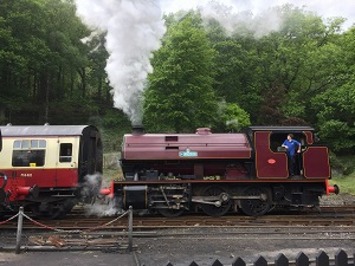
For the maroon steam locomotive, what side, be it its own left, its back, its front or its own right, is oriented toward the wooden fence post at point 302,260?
left

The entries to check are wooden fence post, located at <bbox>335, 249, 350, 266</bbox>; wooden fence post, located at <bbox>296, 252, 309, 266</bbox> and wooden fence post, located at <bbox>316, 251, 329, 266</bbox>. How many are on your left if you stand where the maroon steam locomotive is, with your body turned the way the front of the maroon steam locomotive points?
3

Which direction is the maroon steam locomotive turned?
to the viewer's left

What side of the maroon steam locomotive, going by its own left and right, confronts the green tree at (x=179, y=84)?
right

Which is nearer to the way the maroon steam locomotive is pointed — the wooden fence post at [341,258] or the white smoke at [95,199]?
the white smoke

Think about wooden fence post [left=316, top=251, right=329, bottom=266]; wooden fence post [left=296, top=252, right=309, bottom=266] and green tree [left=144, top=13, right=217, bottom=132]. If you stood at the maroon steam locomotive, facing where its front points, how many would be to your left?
2

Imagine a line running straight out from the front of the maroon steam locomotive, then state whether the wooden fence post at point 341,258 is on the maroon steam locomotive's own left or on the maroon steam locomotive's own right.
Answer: on the maroon steam locomotive's own left

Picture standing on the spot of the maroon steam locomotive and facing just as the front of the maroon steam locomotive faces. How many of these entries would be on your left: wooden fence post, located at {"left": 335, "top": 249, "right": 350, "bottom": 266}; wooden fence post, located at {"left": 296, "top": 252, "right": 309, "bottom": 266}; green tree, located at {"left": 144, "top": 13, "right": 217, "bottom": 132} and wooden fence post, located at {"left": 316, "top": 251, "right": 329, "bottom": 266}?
3

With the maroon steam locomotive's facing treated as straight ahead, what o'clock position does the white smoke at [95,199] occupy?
The white smoke is roughly at 12 o'clock from the maroon steam locomotive.

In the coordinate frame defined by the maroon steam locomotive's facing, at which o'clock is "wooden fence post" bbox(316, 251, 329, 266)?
The wooden fence post is roughly at 9 o'clock from the maroon steam locomotive.
